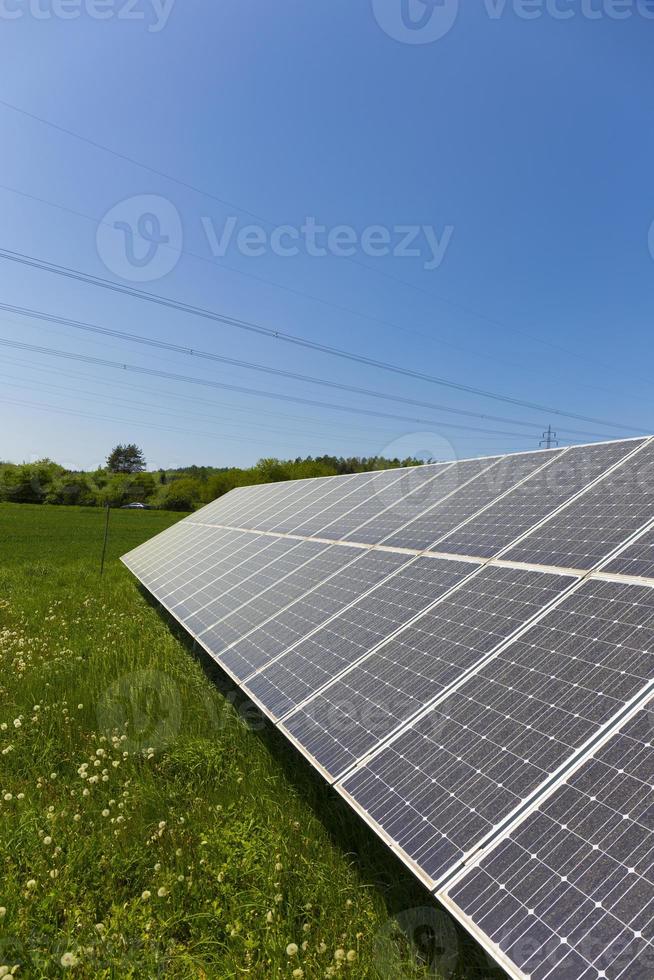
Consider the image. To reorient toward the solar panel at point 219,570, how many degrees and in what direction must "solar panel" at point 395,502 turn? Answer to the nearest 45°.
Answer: approximately 45° to its right

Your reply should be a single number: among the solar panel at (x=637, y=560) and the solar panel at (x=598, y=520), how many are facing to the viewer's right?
0

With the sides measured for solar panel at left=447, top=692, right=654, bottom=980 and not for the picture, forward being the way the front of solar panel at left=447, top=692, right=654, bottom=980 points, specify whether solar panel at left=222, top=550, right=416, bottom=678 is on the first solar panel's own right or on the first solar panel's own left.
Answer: on the first solar panel's own right

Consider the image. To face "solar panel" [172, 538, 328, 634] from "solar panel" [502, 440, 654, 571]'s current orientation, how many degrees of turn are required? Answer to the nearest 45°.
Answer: approximately 45° to its right

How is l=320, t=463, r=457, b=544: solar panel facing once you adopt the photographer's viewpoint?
facing the viewer and to the left of the viewer

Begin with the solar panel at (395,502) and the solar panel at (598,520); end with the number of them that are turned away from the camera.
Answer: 0
